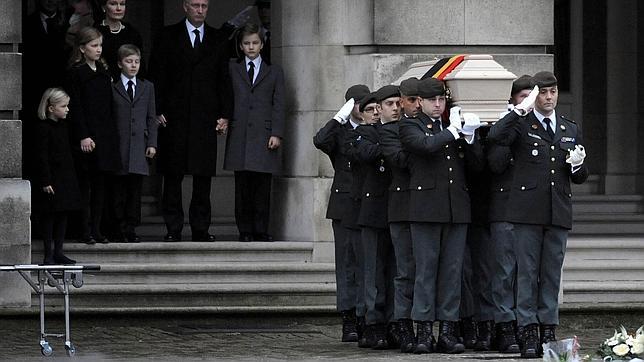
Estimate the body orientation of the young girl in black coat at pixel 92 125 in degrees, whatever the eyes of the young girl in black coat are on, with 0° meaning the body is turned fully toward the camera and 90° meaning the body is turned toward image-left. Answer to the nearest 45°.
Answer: approximately 315°

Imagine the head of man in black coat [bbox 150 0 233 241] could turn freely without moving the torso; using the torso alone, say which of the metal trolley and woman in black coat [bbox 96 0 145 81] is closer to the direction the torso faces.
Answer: the metal trolley

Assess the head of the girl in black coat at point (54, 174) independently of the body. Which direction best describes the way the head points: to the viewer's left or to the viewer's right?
to the viewer's right

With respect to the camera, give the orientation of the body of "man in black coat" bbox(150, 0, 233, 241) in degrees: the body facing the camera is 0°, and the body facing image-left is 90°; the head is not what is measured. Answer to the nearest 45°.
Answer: approximately 0°
